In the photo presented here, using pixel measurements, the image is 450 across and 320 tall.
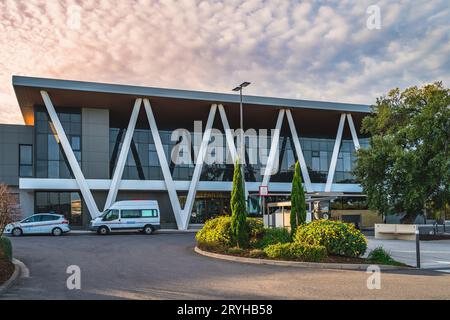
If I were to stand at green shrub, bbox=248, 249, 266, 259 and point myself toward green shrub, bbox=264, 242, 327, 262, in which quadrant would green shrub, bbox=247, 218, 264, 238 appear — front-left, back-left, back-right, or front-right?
back-left

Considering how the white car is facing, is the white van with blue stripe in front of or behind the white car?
behind

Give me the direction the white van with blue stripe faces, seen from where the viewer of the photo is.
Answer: facing to the left of the viewer

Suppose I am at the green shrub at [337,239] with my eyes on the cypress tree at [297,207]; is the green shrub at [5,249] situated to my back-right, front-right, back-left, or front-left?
front-left

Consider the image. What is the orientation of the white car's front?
to the viewer's left

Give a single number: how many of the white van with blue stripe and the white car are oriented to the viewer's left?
2

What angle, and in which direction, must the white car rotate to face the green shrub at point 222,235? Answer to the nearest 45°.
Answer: approximately 135° to its left

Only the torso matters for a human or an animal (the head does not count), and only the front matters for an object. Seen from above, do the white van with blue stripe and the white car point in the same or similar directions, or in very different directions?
same or similar directions

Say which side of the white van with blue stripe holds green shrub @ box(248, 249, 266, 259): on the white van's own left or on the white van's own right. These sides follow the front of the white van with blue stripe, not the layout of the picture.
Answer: on the white van's own left

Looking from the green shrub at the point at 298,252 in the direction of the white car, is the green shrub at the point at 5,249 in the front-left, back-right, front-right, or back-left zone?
front-left
